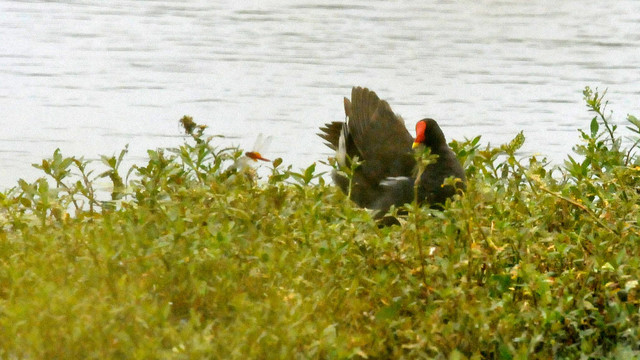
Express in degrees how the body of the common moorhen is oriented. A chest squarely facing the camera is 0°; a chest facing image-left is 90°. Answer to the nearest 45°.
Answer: approximately 270°
